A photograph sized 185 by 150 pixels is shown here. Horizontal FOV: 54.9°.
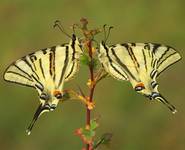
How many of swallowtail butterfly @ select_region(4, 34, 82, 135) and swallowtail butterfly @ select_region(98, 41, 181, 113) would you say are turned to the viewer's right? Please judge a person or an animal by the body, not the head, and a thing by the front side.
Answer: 1

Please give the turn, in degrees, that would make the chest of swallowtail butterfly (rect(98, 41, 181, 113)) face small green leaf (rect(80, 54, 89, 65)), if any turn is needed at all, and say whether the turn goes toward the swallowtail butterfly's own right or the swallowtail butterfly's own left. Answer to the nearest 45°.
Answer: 0° — it already faces it

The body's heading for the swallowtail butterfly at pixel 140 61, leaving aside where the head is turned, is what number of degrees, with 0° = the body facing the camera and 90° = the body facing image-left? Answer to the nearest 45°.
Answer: approximately 90°

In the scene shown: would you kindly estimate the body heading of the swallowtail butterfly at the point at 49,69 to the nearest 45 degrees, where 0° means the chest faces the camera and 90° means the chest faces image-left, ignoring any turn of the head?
approximately 270°
